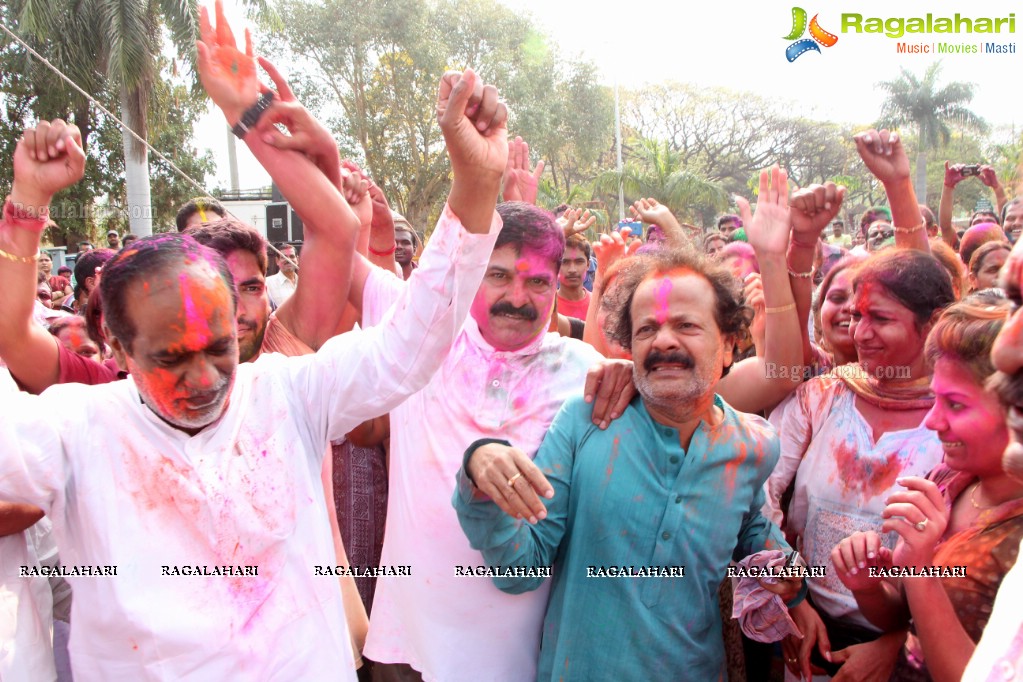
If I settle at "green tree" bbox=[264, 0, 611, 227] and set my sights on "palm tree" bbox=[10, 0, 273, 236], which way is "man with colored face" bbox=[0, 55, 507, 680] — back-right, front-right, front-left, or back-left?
front-left

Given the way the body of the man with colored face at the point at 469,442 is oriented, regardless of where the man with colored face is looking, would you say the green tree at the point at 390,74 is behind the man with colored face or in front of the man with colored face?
behind

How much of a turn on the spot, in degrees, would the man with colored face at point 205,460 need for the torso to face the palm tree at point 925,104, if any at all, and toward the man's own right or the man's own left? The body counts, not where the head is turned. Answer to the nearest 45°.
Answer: approximately 135° to the man's own left

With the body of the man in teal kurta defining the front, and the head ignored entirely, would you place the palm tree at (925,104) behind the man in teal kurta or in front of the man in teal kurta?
behind

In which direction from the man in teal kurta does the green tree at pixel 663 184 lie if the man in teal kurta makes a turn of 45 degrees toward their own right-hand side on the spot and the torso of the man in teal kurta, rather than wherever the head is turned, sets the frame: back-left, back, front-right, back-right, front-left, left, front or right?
back-right

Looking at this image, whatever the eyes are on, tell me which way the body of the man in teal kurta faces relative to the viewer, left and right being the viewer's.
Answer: facing the viewer

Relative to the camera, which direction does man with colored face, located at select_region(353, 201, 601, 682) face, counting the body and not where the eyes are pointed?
toward the camera

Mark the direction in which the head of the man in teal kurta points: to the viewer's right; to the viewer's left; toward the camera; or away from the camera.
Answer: toward the camera

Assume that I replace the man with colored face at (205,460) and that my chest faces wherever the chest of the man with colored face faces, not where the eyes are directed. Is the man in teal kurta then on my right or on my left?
on my left

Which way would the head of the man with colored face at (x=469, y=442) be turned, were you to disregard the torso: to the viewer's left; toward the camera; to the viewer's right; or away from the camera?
toward the camera

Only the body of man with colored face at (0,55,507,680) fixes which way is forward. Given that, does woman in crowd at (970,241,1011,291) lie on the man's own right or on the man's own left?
on the man's own left
